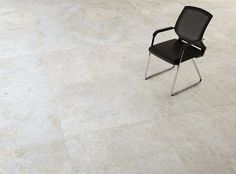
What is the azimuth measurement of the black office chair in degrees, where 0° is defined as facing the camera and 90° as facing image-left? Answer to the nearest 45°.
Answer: approximately 45°
